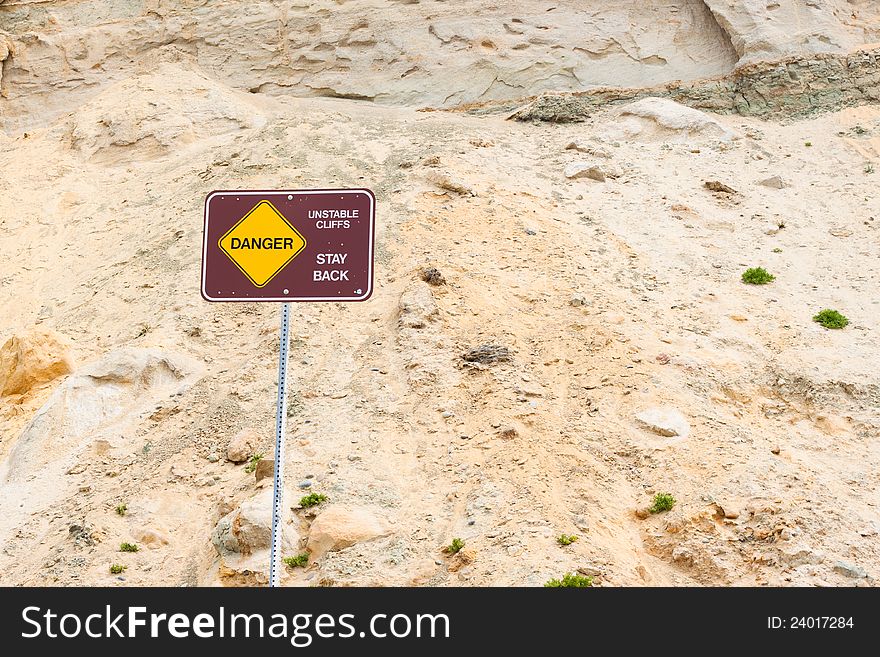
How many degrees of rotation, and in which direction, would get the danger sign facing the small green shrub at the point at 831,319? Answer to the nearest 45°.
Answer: approximately 135° to its left

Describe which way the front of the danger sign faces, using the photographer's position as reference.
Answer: facing the viewer

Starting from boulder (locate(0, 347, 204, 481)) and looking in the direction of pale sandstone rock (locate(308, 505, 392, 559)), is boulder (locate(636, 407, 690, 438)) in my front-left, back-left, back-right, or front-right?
front-left

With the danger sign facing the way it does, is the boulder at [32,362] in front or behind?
behind

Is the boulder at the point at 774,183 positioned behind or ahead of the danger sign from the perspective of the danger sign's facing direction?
behind

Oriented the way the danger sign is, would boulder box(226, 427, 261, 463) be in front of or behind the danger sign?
behind
